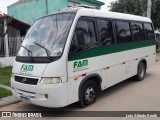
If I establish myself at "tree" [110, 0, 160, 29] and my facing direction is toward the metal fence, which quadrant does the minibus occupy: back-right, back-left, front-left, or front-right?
front-left

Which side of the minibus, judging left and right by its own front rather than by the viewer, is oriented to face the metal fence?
right

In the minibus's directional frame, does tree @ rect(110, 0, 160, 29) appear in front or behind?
behind

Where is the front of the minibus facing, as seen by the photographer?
facing the viewer and to the left of the viewer

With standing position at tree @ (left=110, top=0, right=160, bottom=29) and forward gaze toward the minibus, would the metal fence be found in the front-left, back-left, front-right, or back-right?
front-right
